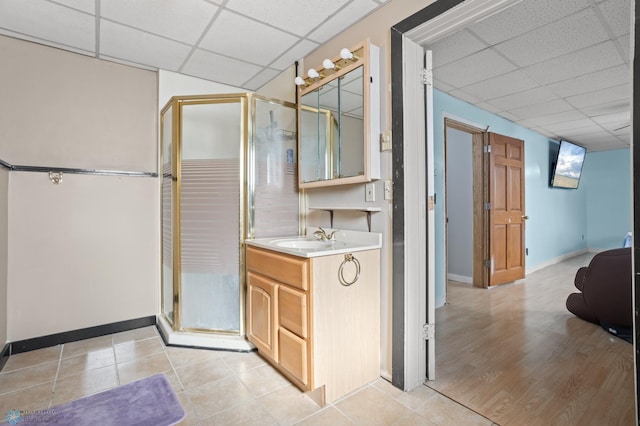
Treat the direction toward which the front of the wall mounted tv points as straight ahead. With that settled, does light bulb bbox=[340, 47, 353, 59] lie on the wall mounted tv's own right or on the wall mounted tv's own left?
on the wall mounted tv's own right

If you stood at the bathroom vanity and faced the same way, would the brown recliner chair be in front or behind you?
behind

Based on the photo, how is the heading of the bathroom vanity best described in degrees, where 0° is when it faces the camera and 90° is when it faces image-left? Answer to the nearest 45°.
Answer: approximately 45°

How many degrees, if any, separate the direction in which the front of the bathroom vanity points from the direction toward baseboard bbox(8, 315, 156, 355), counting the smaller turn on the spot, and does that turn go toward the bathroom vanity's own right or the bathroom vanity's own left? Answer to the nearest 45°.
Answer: approximately 45° to the bathroom vanity's own right

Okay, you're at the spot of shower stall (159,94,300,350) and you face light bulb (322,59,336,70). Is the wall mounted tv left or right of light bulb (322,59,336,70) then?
left

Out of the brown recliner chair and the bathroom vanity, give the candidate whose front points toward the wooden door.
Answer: the brown recliner chair

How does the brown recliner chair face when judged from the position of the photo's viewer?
facing away from the viewer and to the left of the viewer

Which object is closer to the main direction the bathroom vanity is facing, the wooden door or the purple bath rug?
the purple bath rug

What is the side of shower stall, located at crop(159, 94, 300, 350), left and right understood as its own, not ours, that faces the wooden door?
left
